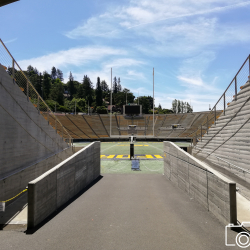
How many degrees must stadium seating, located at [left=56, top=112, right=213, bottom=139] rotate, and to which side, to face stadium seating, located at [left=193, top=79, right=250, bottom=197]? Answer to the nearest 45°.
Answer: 0° — it already faces it

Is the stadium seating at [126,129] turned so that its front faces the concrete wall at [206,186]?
yes

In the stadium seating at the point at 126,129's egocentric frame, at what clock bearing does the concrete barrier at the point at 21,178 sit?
The concrete barrier is roughly at 12 o'clock from the stadium seating.

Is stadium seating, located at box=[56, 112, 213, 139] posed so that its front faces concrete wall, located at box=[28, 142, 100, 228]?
yes

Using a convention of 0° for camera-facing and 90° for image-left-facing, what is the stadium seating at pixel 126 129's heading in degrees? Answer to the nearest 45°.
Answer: approximately 0°

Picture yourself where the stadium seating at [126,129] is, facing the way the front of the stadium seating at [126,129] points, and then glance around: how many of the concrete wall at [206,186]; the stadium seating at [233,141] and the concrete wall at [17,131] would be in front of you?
3

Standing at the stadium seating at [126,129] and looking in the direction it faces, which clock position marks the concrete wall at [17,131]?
The concrete wall is roughly at 12 o'clock from the stadium seating.
